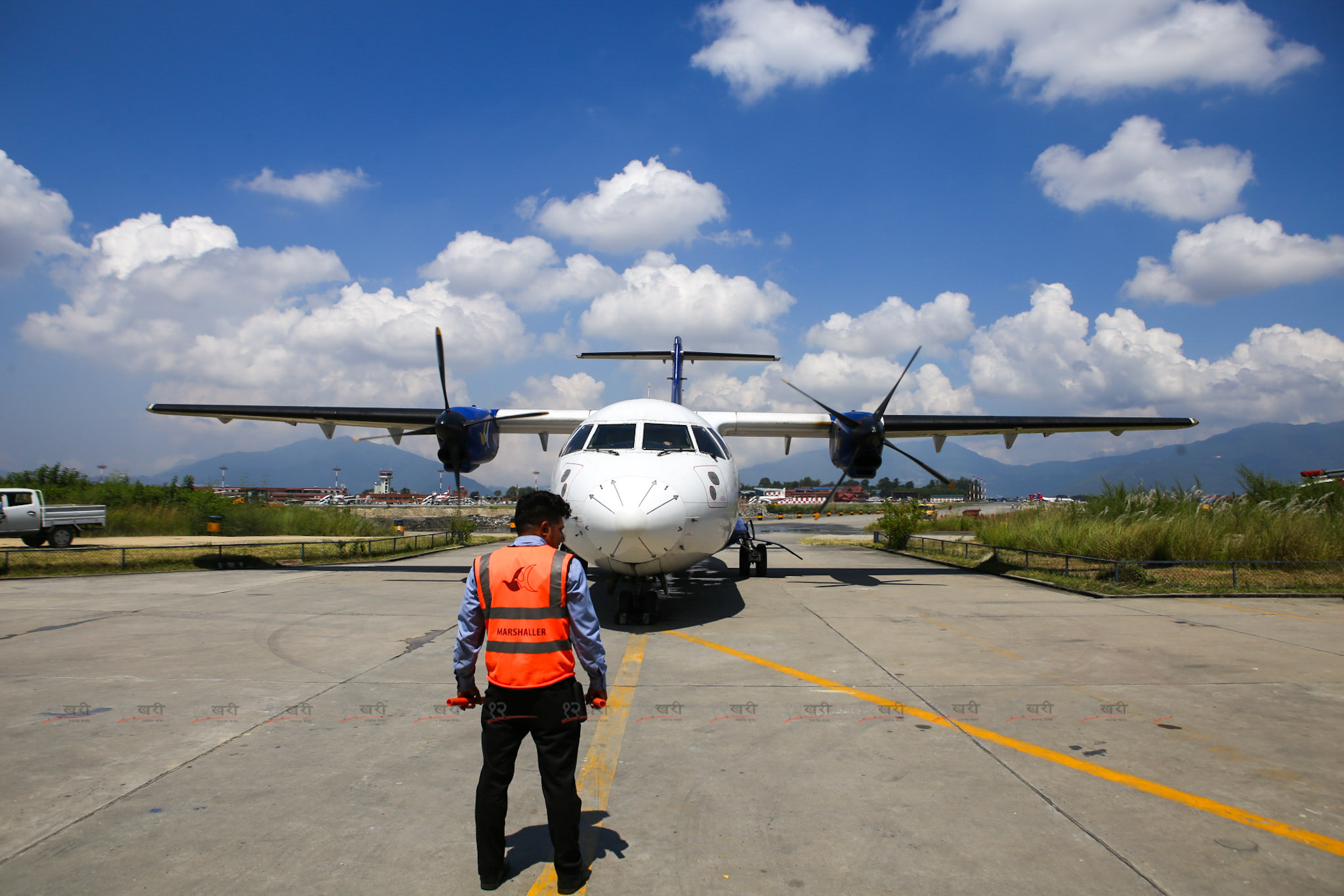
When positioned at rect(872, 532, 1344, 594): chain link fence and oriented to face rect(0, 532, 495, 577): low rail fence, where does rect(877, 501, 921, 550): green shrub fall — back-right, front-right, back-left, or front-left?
front-right

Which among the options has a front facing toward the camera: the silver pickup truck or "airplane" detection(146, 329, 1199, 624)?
the airplane

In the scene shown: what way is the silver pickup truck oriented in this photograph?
to the viewer's left

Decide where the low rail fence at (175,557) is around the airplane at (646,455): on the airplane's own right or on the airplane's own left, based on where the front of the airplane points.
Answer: on the airplane's own right

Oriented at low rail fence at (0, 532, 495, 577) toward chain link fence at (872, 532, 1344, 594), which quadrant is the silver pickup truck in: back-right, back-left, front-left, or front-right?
back-left

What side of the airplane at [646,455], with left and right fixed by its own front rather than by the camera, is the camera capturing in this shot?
front

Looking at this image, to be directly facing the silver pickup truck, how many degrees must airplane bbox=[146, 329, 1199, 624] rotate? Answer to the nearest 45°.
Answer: approximately 135° to its right

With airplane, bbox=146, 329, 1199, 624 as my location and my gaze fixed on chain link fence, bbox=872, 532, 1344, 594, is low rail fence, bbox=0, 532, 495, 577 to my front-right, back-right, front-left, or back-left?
back-left

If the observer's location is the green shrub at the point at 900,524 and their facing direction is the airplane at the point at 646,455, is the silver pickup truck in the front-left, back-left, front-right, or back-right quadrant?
front-right

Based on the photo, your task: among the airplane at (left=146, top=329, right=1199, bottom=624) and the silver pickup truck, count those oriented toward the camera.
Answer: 1

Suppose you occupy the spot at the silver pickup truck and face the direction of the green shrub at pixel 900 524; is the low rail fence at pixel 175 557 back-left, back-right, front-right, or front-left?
front-right

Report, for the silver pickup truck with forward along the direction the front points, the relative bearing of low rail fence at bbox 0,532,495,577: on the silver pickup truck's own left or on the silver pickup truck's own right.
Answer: on the silver pickup truck's own left
